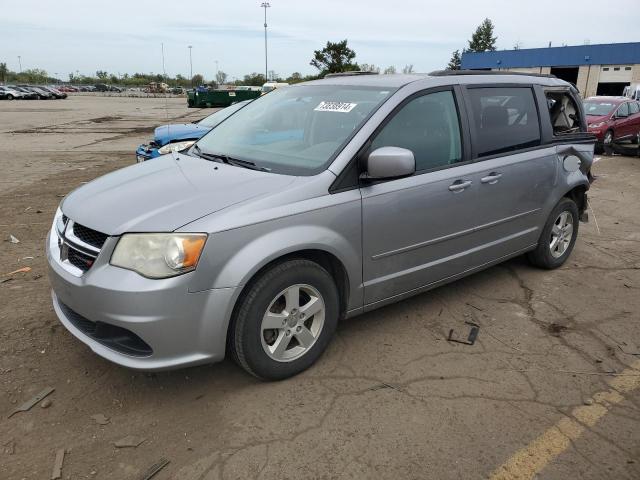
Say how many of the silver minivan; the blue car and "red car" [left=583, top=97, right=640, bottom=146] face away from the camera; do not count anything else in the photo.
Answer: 0

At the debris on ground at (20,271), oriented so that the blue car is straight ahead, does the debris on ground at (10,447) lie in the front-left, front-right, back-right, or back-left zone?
back-right

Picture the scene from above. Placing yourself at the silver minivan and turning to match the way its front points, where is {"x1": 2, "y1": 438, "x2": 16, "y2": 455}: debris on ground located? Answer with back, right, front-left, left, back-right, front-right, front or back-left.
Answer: front

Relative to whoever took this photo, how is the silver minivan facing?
facing the viewer and to the left of the viewer

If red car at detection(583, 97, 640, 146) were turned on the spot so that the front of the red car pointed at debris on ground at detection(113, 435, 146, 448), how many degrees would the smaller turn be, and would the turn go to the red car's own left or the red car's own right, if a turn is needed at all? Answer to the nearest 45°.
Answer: approximately 45° to the red car's own left

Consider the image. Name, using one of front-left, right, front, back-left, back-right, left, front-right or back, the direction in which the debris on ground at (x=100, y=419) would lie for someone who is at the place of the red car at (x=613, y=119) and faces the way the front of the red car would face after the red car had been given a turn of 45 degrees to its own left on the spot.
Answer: front

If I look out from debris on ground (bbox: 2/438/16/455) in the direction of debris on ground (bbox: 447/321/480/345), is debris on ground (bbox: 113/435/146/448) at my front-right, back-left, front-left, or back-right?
front-right

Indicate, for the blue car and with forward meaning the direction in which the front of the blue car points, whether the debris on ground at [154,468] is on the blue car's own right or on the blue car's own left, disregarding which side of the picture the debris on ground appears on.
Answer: on the blue car's own left

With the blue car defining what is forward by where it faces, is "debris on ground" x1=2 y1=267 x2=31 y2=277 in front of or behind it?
in front

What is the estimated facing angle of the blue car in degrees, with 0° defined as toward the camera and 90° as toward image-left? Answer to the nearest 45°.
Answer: approximately 45°

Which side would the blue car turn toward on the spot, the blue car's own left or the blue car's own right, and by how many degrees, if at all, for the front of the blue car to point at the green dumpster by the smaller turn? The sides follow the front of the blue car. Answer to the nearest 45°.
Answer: approximately 135° to the blue car's own right

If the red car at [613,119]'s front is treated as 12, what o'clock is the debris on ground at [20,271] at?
The debris on ground is roughly at 11 o'clock from the red car.

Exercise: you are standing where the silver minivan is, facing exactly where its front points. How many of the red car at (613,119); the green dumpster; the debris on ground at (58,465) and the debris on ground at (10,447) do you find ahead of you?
2

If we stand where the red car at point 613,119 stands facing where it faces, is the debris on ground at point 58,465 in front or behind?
in front
